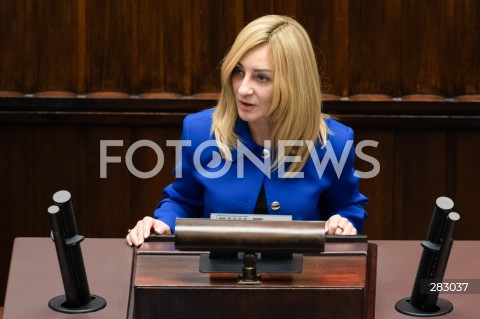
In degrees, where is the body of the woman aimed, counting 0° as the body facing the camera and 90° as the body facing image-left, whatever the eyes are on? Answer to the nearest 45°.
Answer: approximately 0°

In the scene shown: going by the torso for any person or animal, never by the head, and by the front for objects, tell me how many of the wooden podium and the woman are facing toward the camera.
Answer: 2

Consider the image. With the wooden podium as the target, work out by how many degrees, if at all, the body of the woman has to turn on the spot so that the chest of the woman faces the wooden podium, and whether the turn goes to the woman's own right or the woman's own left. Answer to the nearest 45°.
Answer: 0° — they already face it

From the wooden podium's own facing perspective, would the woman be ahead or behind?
behind
